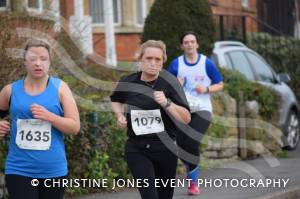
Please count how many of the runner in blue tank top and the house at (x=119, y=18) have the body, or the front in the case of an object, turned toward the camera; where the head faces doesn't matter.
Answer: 2

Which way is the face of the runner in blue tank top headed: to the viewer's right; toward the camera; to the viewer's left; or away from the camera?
toward the camera

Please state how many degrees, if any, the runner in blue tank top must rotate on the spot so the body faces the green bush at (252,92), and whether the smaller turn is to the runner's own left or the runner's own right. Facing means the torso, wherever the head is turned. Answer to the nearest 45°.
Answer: approximately 135° to the runner's own left

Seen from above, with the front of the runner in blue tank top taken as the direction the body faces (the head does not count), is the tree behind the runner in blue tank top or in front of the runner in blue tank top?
behind

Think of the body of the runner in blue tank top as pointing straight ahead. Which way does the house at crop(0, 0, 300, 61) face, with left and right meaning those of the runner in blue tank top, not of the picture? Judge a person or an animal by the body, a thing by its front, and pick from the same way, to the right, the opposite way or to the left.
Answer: the same way

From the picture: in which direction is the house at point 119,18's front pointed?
toward the camera

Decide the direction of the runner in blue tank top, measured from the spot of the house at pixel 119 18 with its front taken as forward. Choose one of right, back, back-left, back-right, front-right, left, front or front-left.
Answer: front

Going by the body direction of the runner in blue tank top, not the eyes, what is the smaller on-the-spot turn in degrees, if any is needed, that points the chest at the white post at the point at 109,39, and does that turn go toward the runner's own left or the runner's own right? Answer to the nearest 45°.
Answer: approximately 180°
